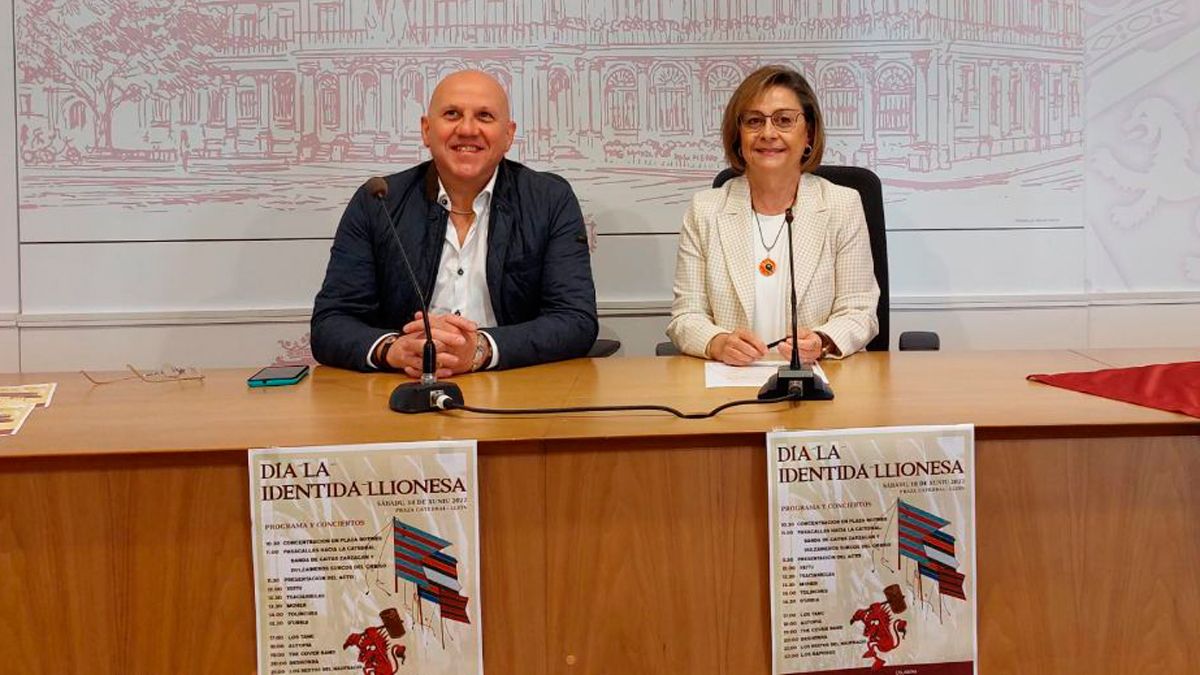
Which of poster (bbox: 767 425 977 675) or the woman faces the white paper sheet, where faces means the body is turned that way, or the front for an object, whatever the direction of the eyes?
the woman

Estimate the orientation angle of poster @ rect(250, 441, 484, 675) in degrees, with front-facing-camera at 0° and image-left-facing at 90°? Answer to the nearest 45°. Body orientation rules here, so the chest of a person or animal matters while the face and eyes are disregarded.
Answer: approximately 0°

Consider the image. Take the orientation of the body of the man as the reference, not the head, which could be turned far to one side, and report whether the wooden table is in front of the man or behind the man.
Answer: in front

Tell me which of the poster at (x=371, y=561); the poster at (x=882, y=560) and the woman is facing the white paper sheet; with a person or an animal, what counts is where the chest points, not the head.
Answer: the woman

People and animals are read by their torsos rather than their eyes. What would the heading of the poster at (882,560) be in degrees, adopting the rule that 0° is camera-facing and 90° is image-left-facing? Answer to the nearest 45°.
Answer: approximately 0°

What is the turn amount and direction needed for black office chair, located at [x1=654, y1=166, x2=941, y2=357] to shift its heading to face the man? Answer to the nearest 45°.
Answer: approximately 45° to its right

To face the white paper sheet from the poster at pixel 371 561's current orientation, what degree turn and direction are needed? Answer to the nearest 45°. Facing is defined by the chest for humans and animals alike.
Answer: approximately 135° to its left
